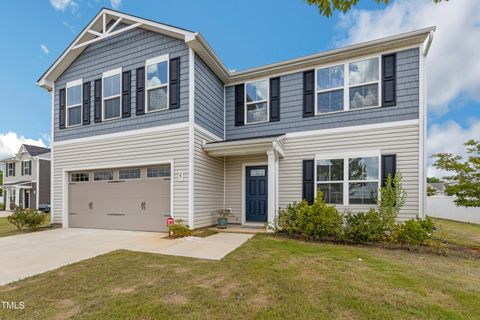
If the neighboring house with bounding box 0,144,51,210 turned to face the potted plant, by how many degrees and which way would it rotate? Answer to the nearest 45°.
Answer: approximately 45° to its left

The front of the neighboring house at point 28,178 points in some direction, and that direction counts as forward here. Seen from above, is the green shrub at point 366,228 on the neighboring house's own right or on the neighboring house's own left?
on the neighboring house's own left

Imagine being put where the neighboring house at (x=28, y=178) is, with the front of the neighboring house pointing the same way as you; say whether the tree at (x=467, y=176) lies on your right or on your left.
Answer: on your left

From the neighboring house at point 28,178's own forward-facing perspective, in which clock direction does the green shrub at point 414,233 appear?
The green shrub is roughly at 10 o'clock from the neighboring house.

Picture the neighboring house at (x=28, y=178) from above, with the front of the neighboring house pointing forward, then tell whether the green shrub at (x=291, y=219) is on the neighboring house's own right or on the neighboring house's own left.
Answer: on the neighboring house's own left

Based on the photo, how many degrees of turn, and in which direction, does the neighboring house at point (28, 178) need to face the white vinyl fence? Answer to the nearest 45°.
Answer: approximately 90° to its left

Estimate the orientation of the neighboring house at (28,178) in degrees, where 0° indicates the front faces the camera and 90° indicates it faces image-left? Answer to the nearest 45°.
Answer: approximately 45°

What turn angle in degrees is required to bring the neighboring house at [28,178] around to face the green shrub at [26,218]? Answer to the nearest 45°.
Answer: approximately 45° to its left

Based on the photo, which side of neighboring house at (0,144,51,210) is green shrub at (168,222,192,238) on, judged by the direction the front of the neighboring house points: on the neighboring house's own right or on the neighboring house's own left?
on the neighboring house's own left

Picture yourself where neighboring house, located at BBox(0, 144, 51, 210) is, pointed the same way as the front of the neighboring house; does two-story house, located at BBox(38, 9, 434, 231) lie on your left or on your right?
on your left
